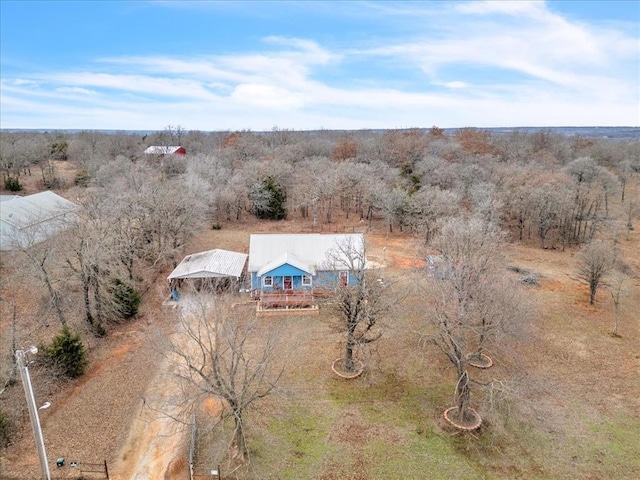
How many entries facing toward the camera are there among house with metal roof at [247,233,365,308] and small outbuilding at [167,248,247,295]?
2

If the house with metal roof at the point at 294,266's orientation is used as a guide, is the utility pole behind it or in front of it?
in front

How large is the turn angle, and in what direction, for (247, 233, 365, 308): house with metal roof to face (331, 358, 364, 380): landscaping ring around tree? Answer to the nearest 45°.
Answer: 0° — it already faces it

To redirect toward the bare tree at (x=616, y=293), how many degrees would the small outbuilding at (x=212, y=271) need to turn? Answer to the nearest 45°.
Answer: approximately 90° to its left

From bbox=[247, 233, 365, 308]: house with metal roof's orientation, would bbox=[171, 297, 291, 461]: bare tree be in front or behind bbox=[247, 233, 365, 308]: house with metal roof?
in front

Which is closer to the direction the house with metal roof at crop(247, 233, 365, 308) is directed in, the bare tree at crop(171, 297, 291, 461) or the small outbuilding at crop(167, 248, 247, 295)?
the bare tree

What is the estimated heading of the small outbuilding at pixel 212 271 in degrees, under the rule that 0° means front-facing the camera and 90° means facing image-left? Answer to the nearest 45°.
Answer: approximately 0°

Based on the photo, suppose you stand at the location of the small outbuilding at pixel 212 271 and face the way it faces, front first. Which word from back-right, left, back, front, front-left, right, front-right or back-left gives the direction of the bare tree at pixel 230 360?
front

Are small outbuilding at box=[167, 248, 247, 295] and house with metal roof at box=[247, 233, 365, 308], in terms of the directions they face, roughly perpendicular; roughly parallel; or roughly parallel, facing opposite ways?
roughly parallel

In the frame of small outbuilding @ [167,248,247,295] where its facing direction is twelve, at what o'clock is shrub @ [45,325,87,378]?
The shrub is roughly at 1 o'clock from the small outbuilding.

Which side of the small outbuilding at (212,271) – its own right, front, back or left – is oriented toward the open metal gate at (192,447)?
front

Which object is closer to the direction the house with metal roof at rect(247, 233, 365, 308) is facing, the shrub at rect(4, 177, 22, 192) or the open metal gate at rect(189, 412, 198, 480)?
the open metal gate

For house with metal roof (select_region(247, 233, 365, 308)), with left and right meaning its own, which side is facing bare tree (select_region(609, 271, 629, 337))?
left

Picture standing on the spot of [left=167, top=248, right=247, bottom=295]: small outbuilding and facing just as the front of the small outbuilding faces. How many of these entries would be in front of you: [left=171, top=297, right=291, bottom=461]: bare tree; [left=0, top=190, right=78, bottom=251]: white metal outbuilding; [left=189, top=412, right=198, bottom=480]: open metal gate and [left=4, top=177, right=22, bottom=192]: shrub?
2

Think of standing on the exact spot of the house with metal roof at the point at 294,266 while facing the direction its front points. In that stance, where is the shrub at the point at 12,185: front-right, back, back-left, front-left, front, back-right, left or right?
back-right
